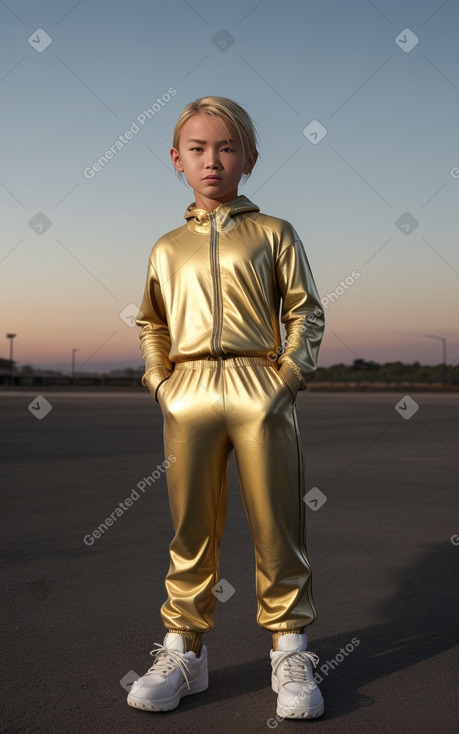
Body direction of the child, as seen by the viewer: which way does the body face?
toward the camera
